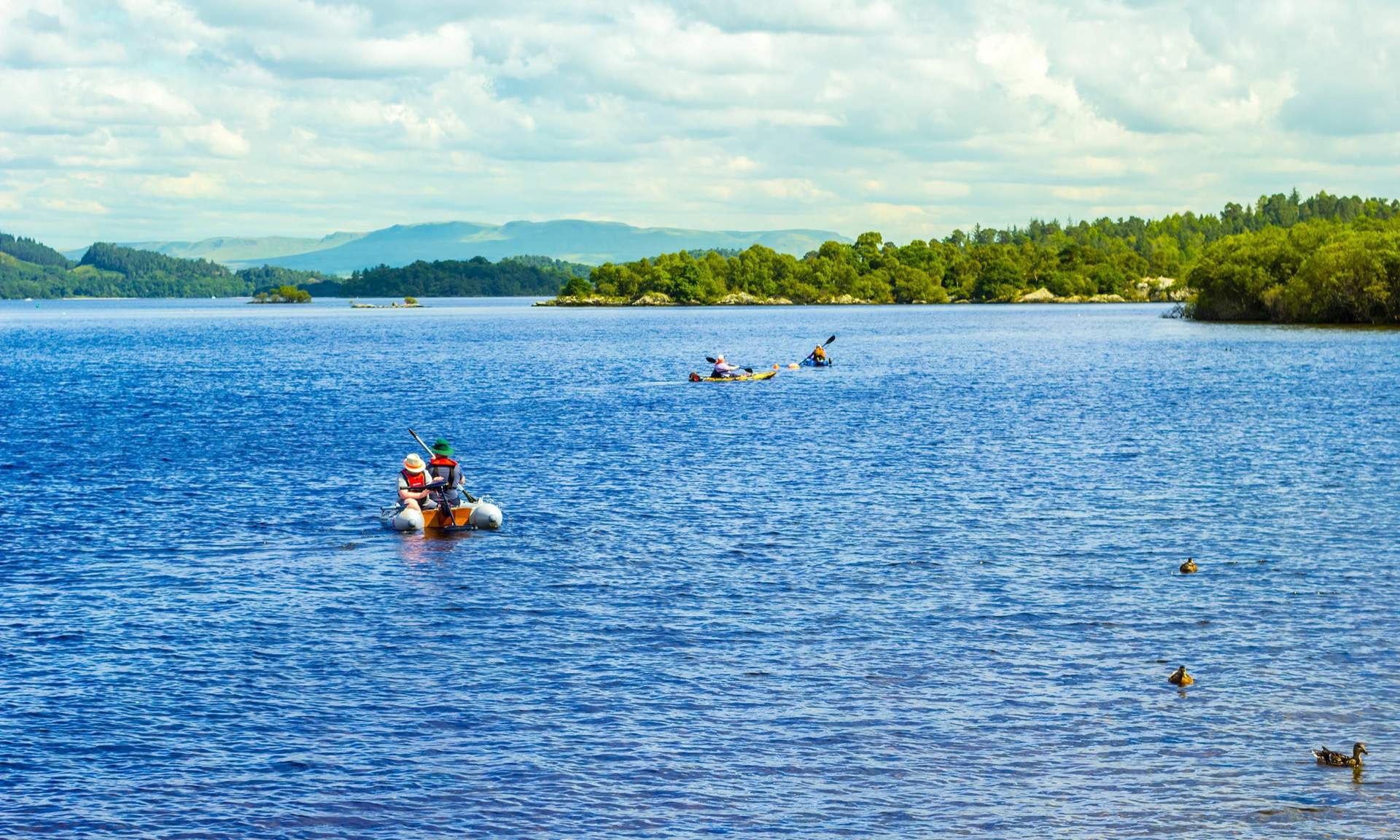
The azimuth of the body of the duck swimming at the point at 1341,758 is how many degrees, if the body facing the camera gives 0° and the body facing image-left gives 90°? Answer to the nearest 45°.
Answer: approximately 270°

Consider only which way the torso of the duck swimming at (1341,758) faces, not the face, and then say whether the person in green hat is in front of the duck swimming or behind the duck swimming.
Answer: behind

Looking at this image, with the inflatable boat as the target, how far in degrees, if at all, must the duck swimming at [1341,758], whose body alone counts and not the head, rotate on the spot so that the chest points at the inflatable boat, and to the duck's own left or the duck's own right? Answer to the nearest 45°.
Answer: approximately 135° to the duck's own left

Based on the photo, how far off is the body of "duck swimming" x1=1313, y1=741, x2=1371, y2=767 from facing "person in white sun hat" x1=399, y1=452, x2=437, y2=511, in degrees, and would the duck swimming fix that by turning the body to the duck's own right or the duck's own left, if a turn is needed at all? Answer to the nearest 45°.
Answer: approximately 135° to the duck's own left

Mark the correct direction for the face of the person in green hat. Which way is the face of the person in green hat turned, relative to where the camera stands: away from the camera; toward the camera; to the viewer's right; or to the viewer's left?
away from the camera

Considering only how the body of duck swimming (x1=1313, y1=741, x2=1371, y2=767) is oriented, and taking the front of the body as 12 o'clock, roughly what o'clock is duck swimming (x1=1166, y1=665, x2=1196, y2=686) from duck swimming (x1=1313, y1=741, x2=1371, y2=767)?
duck swimming (x1=1166, y1=665, x2=1196, y2=686) is roughly at 8 o'clock from duck swimming (x1=1313, y1=741, x2=1371, y2=767).
